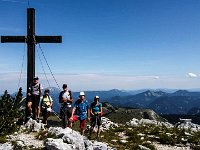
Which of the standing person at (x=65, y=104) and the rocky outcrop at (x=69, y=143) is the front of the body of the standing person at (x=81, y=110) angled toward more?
the rocky outcrop

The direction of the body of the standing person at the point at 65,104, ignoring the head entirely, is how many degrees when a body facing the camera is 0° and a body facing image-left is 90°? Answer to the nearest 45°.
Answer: approximately 0°

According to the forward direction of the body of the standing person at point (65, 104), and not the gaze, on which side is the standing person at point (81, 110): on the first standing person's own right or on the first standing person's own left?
on the first standing person's own left

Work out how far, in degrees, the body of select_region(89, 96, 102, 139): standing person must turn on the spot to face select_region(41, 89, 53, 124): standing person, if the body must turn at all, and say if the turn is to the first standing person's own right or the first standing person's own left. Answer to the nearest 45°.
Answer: approximately 135° to the first standing person's own right

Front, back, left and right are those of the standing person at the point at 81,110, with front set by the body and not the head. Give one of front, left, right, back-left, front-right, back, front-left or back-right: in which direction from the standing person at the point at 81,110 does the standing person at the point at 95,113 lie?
back-left

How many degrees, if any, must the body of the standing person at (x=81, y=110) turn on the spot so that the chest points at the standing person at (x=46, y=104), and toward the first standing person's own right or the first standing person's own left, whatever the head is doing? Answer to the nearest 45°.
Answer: approximately 135° to the first standing person's own right

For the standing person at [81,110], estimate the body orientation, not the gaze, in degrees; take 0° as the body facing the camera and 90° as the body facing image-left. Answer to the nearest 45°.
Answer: approximately 0°
